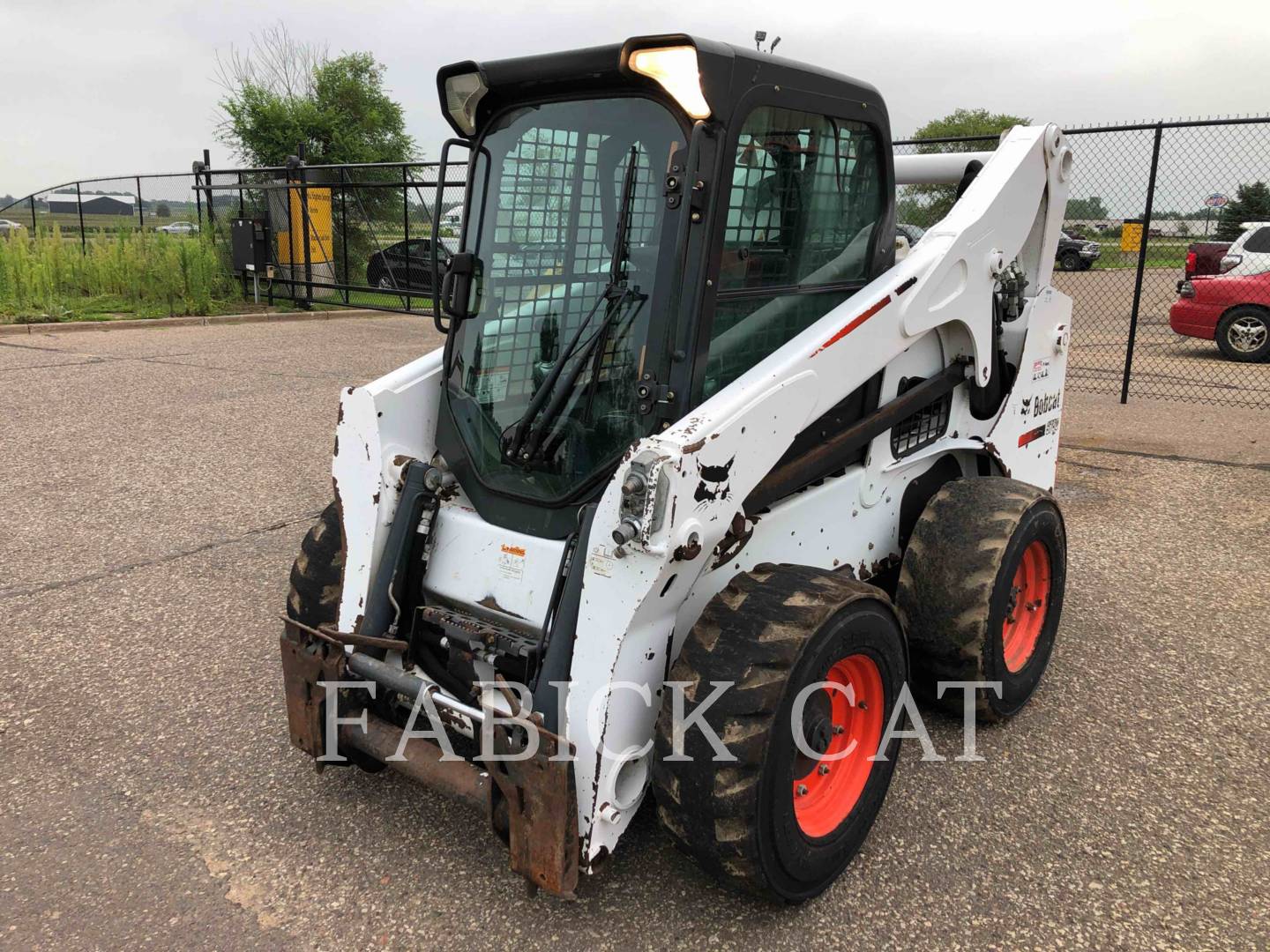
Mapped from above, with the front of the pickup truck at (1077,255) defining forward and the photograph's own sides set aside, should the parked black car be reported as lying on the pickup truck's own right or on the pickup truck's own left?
on the pickup truck's own right

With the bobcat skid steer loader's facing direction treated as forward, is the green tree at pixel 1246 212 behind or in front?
behind

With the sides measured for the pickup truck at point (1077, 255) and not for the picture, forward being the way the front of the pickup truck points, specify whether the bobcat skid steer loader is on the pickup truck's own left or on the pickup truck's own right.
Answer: on the pickup truck's own right

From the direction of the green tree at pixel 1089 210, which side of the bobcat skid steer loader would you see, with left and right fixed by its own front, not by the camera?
back

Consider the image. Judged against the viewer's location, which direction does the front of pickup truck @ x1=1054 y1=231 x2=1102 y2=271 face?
facing the viewer and to the right of the viewer

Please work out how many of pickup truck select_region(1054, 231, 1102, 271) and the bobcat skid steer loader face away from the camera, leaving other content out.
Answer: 0

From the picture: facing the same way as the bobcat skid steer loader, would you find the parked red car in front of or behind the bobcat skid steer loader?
behind

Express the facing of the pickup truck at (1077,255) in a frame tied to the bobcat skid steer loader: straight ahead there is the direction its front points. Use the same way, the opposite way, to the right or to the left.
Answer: to the left

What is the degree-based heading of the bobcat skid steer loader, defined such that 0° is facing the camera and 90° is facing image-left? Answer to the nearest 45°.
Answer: approximately 45°

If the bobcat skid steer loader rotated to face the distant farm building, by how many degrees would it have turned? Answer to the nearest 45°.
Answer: approximately 90° to its right
